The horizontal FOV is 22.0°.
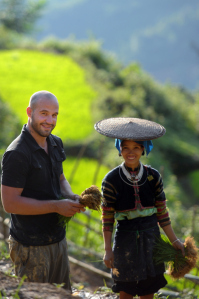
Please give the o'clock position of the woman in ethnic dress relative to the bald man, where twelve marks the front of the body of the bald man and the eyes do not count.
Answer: The woman in ethnic dress is roughly at 10 o'clock from the bald man.

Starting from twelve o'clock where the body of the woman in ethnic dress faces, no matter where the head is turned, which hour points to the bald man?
The bald man is roughly at 2 o'clock from the woman in ethnic dress.

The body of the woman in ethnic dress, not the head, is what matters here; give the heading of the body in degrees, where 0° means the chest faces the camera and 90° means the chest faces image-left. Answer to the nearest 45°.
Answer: approximately 0°
